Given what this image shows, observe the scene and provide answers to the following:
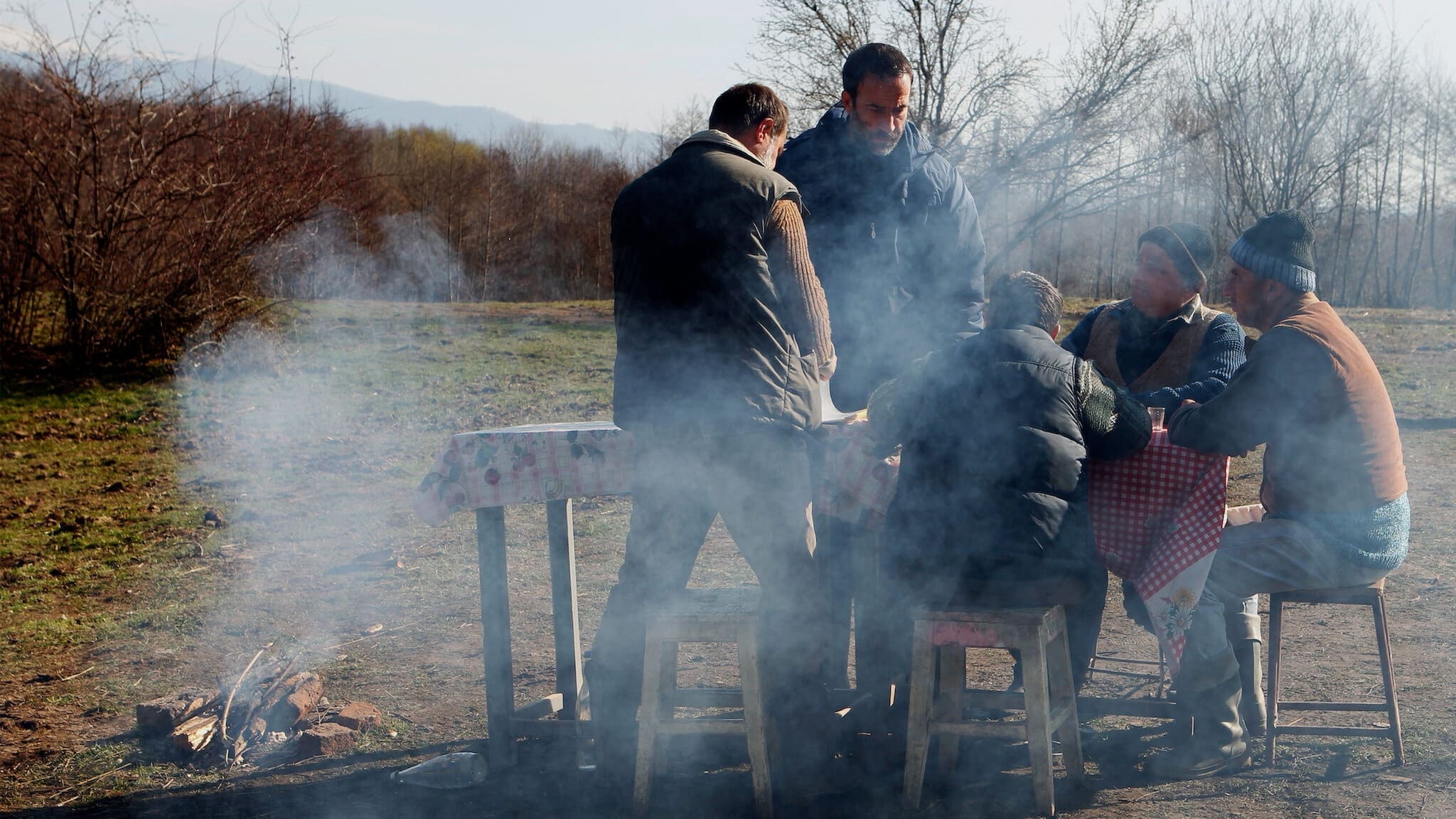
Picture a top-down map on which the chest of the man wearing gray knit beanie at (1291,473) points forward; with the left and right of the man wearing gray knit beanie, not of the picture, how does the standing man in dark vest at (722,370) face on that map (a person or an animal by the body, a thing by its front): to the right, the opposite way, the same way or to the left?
to the right

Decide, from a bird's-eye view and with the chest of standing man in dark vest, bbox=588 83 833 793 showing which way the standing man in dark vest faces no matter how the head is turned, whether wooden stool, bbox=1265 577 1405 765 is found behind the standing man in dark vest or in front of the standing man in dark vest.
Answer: in front

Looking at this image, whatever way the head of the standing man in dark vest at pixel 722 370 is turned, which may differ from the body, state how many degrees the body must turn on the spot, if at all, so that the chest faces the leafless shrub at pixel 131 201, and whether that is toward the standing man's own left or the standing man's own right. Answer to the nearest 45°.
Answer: approximately 90° to the standing man's own left

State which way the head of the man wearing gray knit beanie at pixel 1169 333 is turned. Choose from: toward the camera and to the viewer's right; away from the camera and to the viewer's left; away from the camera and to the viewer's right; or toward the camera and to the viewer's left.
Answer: toward the camera and to the viewer's left

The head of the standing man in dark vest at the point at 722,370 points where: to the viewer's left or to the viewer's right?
to the viewer's right

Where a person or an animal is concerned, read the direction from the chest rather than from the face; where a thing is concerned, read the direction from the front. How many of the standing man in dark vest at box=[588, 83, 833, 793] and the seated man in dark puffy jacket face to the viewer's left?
0

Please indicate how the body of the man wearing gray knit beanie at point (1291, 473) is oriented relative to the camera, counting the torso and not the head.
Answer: to the viewer's left

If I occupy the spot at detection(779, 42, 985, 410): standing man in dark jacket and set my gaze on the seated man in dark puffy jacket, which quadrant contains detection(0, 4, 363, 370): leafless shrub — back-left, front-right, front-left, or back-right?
back-right

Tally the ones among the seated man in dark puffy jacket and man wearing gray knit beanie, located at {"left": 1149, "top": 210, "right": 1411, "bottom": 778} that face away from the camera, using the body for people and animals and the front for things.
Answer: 1

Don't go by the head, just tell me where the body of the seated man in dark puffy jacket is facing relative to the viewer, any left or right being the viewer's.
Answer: facing away from the viewer

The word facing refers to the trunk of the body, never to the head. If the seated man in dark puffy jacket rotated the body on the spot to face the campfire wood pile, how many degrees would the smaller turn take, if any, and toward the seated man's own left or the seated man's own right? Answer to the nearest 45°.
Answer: approximately 90° to the seated man's own left

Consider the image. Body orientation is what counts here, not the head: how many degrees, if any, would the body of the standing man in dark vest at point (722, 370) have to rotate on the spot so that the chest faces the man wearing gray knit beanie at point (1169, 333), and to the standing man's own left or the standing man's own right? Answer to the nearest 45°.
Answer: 0° — they already face them

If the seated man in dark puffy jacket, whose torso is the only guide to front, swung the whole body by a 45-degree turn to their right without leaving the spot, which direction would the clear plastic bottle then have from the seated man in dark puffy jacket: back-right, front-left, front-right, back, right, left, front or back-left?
back-left

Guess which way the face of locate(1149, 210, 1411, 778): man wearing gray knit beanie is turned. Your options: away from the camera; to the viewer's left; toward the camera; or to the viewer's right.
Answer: to the viewer's left

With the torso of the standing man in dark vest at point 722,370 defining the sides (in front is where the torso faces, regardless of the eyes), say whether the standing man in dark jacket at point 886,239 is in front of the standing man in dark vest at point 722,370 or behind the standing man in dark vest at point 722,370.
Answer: in front
